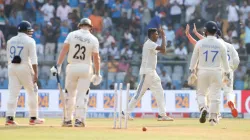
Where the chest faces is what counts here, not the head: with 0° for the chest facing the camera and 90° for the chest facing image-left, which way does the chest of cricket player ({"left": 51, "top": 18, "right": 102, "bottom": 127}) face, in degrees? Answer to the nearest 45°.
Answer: approximately 180°

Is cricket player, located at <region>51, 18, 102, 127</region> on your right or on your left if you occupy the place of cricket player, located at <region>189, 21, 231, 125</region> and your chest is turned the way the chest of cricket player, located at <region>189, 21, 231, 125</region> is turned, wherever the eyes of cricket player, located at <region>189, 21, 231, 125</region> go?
on your left

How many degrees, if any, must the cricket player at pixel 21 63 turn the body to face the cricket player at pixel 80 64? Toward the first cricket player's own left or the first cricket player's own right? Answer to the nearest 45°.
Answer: approximately 90° to the first cricket player's own right

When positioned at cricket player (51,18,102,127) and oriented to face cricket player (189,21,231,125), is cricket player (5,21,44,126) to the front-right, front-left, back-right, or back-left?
back-left

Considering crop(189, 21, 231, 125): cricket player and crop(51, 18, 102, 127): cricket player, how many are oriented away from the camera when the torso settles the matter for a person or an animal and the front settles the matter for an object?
2

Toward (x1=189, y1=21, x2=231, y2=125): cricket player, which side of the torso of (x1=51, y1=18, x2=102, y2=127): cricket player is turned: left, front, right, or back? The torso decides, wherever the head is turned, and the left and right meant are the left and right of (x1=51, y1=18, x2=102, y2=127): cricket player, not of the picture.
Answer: right

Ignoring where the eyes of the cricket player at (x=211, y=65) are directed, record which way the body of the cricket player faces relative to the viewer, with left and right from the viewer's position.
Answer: facing away from the viewer

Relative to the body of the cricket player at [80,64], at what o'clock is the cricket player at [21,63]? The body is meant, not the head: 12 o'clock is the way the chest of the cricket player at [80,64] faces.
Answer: the cricket player at [21,63] is roughly at 10 o'clock from the cricket player at [80,64].

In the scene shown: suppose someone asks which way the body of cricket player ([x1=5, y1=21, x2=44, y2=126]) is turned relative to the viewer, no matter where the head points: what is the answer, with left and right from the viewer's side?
facing away from the viewer and to the right of the viewer
